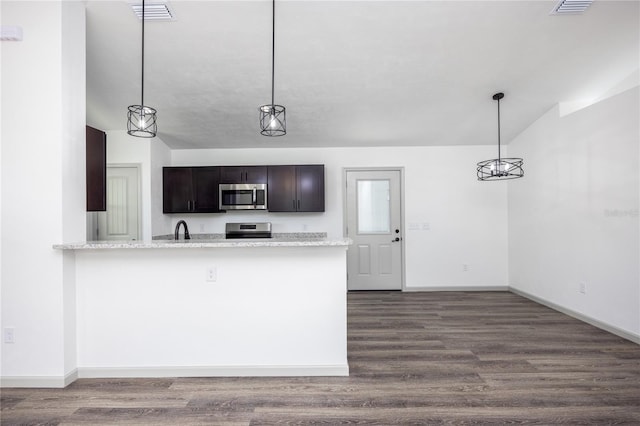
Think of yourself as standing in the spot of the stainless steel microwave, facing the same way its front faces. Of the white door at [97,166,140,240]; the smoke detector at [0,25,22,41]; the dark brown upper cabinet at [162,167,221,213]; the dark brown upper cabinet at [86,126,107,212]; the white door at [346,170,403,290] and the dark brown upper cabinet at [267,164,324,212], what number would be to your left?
2

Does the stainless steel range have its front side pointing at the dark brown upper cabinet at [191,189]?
no

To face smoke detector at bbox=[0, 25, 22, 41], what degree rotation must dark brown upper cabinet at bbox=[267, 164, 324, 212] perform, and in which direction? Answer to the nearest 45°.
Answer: approximately 45° to its right

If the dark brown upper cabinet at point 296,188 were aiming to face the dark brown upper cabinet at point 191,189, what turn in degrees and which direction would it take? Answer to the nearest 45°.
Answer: approximately 90° to its right

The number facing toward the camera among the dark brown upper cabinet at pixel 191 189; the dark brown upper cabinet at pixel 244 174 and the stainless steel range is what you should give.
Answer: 3

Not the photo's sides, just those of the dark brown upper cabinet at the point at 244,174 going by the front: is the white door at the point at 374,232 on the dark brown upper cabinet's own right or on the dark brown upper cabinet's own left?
on the dark brown upper cabinet's own left

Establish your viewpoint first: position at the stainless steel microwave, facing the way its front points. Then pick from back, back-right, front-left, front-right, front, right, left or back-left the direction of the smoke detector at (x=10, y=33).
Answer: front-right

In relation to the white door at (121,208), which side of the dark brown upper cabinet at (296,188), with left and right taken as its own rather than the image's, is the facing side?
right

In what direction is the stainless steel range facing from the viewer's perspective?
toward the camera

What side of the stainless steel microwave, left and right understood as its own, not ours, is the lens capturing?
front

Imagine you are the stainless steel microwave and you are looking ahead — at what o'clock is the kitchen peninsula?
The kitchen peninsula is roughly at 12 o'clock from the stainless steel microwave.

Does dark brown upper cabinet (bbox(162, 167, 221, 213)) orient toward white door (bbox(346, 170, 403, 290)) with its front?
no

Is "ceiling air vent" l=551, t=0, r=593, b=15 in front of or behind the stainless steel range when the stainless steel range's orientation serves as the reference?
in front

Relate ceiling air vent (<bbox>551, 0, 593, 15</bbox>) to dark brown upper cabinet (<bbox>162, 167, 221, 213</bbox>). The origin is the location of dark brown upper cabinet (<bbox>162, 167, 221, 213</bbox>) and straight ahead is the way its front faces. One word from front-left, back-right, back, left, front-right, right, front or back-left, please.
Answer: front-left

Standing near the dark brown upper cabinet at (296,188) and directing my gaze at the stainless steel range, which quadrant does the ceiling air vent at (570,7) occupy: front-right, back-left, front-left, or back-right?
back-left

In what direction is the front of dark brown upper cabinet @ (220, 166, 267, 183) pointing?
toward the camera

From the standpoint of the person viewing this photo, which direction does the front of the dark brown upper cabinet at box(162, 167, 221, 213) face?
facing the viewer
